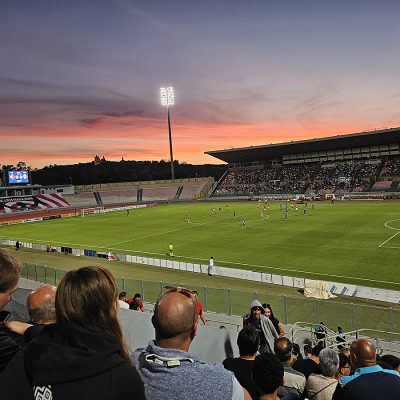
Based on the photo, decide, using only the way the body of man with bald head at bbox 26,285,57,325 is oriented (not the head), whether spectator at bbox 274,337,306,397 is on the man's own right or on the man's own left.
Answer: on the man's own right

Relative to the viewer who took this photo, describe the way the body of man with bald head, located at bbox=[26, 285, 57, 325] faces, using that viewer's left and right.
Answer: facing away from the viewer

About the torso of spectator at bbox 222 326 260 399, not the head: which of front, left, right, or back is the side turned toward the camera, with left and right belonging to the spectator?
back

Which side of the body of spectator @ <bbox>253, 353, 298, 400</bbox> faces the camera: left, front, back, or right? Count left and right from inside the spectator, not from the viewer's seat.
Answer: back

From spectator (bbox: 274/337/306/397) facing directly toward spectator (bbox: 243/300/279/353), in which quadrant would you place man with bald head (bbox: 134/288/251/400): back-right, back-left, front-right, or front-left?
back-left

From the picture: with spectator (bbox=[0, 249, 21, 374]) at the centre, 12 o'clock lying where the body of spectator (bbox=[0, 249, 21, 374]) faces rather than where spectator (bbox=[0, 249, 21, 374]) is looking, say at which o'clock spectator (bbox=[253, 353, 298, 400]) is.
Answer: spectator (bbox=[253, 353, 298, 400]) is roughly at 2 o'clock from spectator (bbox=[0, 249, 21, 374]).

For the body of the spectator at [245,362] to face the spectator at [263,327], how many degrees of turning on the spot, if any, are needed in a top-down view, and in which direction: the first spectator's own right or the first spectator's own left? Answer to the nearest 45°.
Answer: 0° — they already face them

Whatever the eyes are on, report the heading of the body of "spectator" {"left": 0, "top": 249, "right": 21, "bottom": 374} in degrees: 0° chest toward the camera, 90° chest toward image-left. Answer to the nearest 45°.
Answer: approximately 225°

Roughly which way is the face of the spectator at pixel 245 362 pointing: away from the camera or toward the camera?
away from the camera

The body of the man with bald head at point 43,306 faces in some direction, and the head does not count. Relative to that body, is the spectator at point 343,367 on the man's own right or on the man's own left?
on the man's own right
